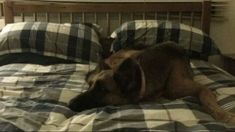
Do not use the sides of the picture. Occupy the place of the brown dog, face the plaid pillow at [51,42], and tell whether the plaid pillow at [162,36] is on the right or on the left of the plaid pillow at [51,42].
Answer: right

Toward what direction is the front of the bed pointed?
toward the camera
